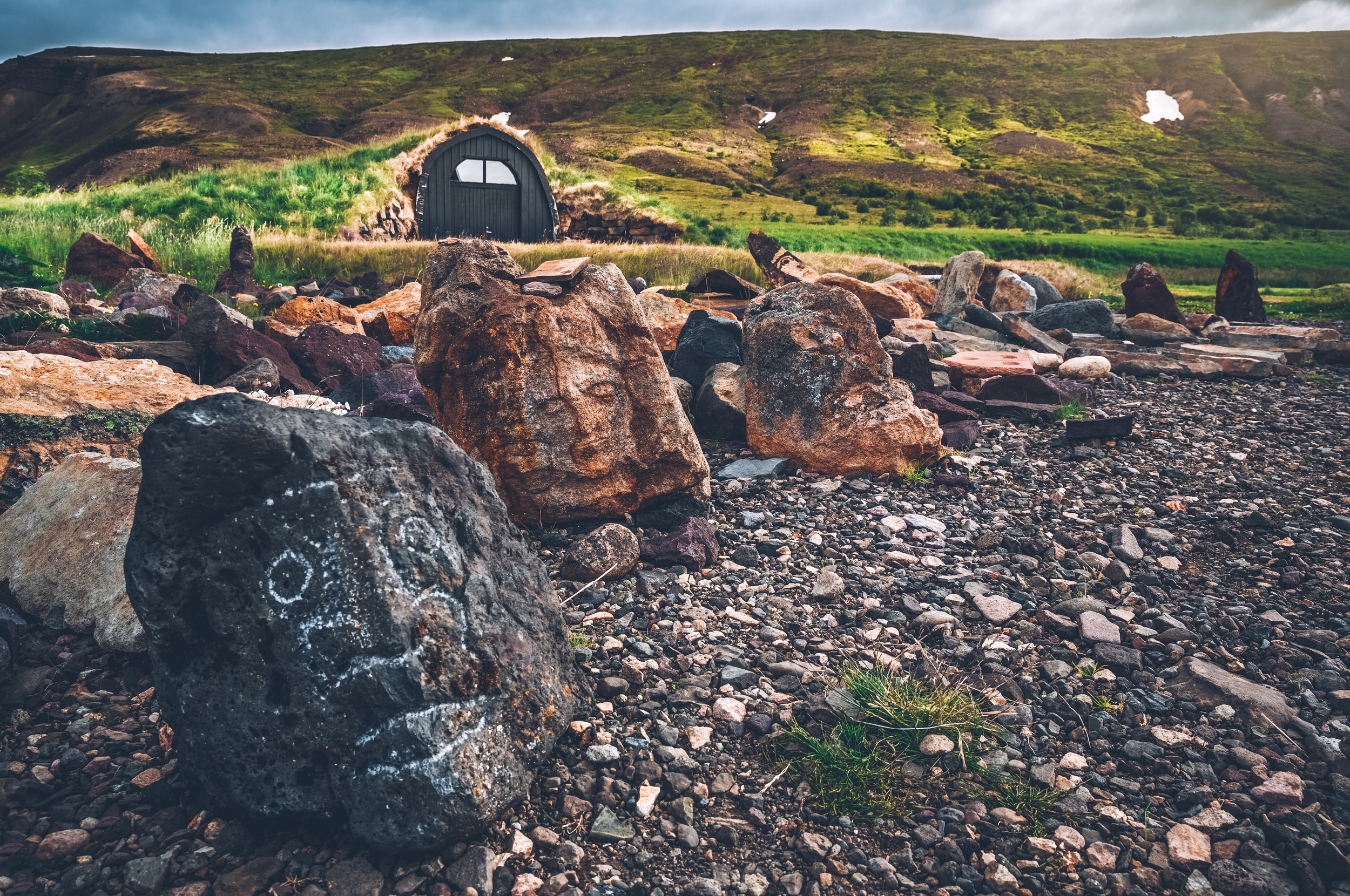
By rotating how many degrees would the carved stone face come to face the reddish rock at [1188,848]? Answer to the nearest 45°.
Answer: approximately 45° to its left

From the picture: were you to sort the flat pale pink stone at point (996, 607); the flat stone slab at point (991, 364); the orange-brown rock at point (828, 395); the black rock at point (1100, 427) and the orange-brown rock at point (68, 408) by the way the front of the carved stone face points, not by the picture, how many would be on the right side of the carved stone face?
1

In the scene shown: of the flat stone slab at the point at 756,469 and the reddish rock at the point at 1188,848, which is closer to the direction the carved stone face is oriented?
the reddish rock

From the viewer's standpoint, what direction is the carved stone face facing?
toward the camera

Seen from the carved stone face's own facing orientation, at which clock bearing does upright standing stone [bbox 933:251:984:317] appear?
The upright standing stone is roughly at 7 o'clock from the carved stone face.

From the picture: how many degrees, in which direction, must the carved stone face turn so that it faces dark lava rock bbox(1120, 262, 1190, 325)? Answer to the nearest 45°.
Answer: approximately 135° to its left

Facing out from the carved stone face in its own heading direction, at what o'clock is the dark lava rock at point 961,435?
The dark lava rock is roughly at 8 o'clock from the carved stone face.

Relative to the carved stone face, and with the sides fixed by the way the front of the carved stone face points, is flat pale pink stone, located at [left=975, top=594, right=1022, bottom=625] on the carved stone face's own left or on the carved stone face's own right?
on the carved stone face's own left

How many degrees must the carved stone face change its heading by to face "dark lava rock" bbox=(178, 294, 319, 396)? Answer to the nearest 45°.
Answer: approximately 135° to its right

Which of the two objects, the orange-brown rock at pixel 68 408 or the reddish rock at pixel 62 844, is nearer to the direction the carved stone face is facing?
the reddish rock

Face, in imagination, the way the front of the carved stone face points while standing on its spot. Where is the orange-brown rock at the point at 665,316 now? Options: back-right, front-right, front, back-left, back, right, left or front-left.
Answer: back

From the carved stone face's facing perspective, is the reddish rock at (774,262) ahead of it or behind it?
behind

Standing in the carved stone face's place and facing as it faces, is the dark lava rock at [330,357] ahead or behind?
behind

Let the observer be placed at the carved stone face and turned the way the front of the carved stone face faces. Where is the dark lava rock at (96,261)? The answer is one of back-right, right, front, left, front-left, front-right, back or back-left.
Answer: back-right
